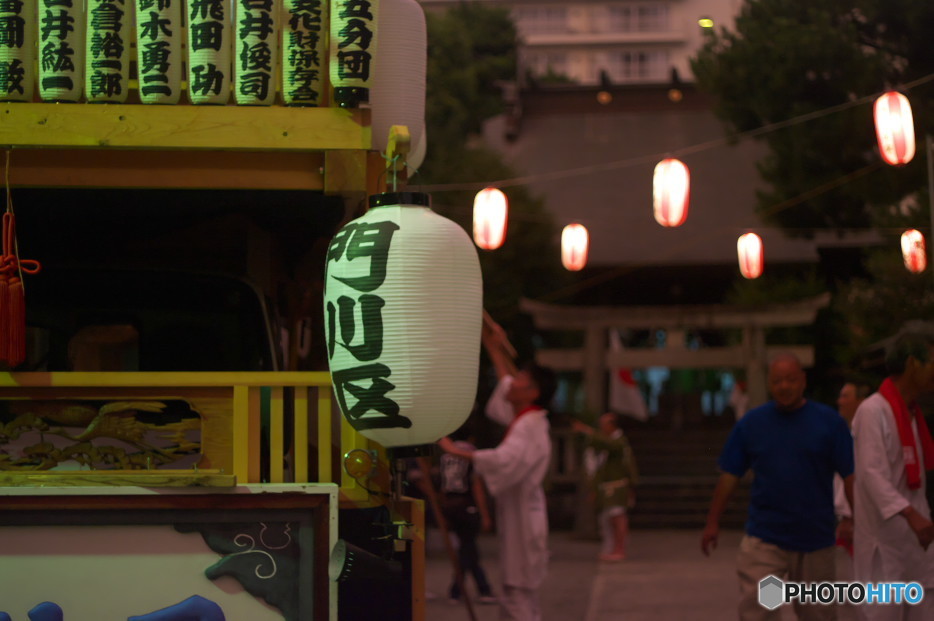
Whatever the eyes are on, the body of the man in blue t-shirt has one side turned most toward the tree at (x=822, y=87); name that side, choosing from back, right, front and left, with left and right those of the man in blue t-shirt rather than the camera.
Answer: back

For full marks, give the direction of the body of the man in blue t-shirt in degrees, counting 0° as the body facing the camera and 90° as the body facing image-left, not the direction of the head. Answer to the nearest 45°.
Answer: approximately 0°

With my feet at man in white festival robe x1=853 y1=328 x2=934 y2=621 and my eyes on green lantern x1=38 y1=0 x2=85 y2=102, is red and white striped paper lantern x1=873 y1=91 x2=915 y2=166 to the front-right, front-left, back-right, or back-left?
back-right

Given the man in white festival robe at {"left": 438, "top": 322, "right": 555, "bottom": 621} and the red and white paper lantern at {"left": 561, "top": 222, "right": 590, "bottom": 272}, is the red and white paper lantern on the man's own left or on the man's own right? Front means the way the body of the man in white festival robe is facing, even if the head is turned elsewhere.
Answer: on the man's own right

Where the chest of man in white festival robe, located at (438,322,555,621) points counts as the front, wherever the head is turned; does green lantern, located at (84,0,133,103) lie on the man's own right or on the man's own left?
on the man's own left

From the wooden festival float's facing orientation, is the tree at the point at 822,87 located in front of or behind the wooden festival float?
behind

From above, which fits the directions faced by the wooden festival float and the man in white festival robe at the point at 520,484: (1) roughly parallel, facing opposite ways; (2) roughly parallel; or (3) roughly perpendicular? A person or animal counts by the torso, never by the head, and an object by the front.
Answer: roughly perpendicular

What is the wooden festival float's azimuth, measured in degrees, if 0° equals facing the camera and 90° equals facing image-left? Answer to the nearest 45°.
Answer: approximately 0°
